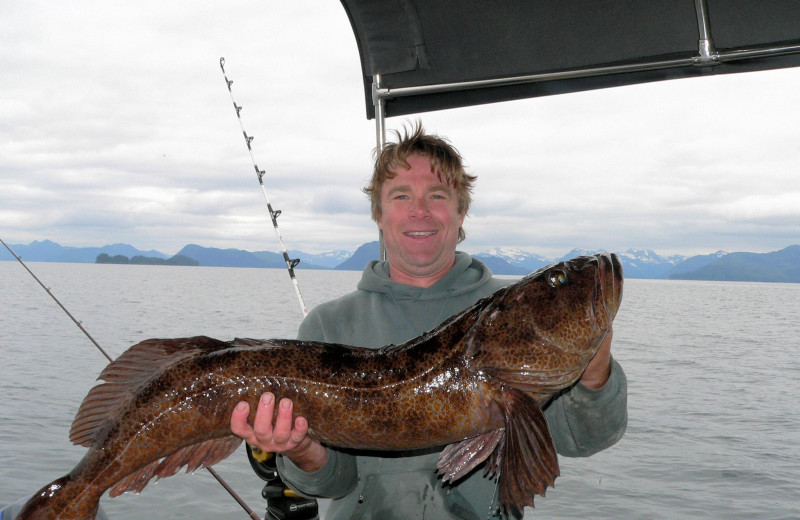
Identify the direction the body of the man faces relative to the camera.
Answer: toward the camera

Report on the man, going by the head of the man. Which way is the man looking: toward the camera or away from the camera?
toward the camera
